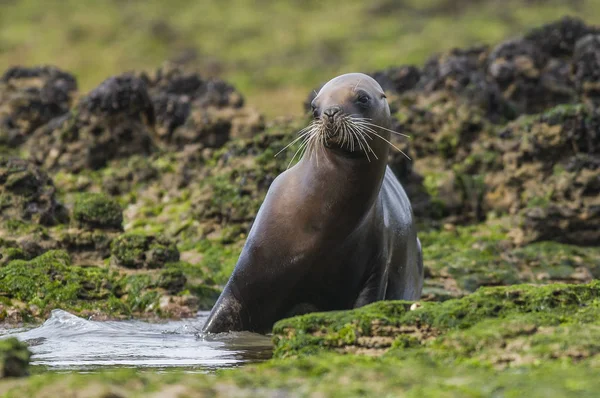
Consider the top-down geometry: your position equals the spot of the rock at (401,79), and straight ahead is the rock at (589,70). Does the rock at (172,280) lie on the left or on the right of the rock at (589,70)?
right

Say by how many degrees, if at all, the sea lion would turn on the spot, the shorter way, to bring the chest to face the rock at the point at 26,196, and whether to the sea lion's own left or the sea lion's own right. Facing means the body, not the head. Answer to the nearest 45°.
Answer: approximately 90° to the sea lion's own right

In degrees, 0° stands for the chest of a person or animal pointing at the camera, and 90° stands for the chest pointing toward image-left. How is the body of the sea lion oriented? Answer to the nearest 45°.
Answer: approximately 45°

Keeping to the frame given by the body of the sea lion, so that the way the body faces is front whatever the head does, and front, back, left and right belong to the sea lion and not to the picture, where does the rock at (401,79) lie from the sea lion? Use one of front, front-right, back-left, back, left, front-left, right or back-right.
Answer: back-right

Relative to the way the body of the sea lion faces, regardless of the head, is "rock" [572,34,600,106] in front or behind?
behind

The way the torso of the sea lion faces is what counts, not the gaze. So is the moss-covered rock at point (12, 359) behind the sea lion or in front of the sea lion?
in front

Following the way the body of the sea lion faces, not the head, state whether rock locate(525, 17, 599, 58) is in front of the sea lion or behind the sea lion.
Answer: behind

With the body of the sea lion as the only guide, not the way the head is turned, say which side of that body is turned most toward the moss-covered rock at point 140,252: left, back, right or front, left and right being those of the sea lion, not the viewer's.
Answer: right

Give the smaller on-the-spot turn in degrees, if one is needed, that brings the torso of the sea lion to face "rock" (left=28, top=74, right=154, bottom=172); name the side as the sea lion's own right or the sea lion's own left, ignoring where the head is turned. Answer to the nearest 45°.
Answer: approximately 135° to the sea lion's own right

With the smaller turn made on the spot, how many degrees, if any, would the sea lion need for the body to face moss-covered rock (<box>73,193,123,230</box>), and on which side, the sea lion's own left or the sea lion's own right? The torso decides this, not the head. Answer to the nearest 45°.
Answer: approximately 90° to the sea lion's own right
